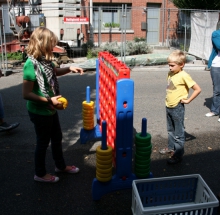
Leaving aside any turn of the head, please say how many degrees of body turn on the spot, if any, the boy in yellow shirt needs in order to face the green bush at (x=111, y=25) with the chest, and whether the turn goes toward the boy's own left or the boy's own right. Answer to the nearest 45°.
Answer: approximately 135° to the boy's own right

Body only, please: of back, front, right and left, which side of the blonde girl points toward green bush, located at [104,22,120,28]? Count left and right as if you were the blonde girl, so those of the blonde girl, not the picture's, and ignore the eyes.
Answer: left

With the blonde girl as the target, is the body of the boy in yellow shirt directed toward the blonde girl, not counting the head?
yes

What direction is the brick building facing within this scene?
toward the camera

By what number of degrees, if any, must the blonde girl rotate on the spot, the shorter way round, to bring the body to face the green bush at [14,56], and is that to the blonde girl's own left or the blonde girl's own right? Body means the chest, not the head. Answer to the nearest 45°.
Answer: approximately 90° to the blonde girl's own left

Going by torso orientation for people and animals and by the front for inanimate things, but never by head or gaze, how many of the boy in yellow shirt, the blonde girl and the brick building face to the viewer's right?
1

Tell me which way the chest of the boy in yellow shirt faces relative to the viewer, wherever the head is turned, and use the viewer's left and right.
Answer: facing the viewer and to the left of the viewer

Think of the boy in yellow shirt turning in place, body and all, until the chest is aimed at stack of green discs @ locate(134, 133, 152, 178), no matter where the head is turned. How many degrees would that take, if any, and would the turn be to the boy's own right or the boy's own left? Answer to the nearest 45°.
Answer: approximately 45° to the boy's own left

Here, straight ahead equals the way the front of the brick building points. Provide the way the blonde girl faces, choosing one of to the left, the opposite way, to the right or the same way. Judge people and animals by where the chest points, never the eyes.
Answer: to the left

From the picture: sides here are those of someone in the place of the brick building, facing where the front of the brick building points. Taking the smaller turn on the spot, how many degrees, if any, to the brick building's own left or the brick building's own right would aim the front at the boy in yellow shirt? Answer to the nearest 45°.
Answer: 0° — it already faces them

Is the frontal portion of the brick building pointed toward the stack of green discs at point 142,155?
yes

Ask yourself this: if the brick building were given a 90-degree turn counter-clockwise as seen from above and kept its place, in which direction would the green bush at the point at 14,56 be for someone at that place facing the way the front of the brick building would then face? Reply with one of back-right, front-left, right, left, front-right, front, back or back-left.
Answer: back-right

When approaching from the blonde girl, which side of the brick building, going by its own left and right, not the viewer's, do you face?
front

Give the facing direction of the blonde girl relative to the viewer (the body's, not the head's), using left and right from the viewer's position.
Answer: facing to the right of the viewer

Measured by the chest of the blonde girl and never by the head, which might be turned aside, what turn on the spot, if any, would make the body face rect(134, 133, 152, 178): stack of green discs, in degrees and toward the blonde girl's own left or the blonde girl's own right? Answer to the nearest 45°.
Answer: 0° — they already face it
